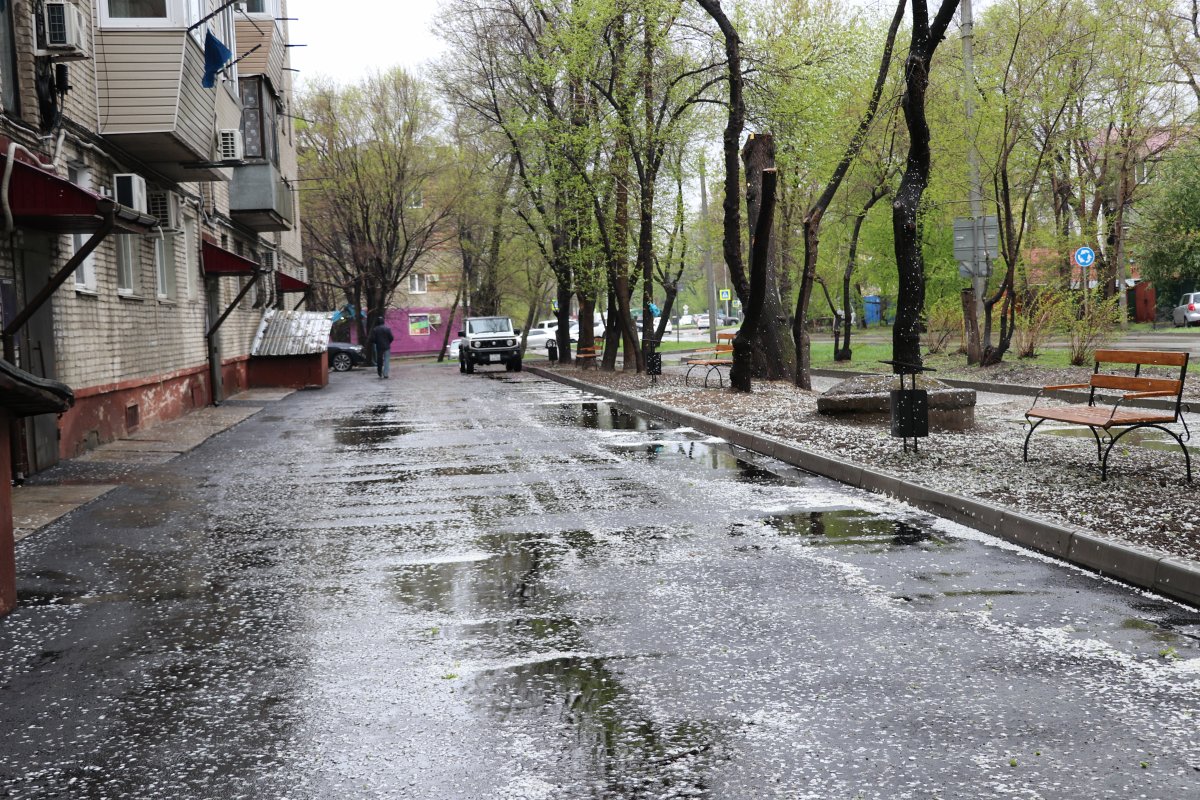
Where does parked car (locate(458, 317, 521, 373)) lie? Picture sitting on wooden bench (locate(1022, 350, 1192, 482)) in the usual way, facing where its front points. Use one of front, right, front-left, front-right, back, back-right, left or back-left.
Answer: right

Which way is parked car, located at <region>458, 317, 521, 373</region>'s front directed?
toward the camera

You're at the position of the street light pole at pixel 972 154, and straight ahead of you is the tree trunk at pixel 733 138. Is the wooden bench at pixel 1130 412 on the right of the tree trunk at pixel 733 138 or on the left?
left

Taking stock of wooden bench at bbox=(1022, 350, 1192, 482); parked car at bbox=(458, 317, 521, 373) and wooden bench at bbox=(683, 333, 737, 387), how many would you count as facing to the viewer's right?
0

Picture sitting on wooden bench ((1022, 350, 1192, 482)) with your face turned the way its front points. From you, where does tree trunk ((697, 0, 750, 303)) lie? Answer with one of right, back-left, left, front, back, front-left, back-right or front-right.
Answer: right

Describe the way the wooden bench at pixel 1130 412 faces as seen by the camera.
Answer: facing the viewer and to the left of the viewer

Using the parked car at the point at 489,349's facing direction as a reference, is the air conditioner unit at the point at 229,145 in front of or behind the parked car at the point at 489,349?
in front

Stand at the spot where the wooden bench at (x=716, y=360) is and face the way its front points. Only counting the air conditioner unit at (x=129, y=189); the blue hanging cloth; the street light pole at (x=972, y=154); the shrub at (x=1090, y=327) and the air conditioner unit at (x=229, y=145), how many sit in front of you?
3

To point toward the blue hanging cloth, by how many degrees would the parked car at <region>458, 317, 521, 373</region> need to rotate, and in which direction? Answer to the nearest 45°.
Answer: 0° — it already faces it

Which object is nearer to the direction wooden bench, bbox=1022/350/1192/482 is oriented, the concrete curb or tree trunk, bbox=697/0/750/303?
the concrete curb

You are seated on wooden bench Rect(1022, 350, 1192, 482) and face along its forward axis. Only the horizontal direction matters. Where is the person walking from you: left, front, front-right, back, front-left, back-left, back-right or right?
right
